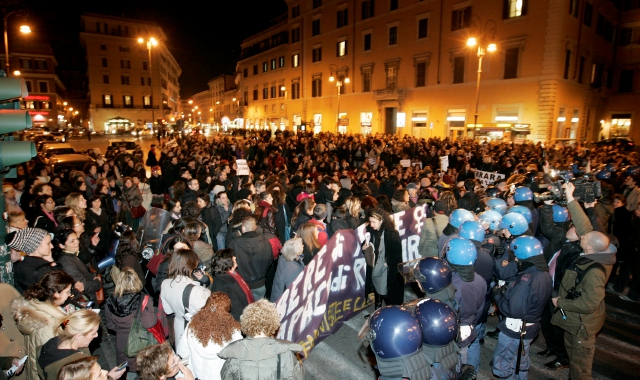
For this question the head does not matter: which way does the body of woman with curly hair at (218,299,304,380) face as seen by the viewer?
away from the camera

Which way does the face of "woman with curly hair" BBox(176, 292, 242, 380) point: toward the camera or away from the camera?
away from the camera

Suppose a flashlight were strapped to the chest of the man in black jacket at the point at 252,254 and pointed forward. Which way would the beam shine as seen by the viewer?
away from the camera

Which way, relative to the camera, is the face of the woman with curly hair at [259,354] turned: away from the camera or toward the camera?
away from the camera

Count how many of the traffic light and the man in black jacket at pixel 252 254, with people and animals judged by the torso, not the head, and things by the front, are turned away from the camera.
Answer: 1

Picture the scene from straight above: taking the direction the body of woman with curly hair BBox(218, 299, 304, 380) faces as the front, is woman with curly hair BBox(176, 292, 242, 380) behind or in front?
in front

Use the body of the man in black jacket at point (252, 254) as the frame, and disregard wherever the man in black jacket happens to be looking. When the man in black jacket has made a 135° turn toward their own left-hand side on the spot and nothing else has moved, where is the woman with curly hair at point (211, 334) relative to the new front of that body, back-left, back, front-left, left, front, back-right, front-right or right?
front-left

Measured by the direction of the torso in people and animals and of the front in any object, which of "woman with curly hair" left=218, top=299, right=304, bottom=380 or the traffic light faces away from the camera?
the woman with curly hair

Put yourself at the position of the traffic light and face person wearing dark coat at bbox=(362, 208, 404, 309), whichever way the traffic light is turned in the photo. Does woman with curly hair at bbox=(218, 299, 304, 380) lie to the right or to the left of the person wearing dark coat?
right
